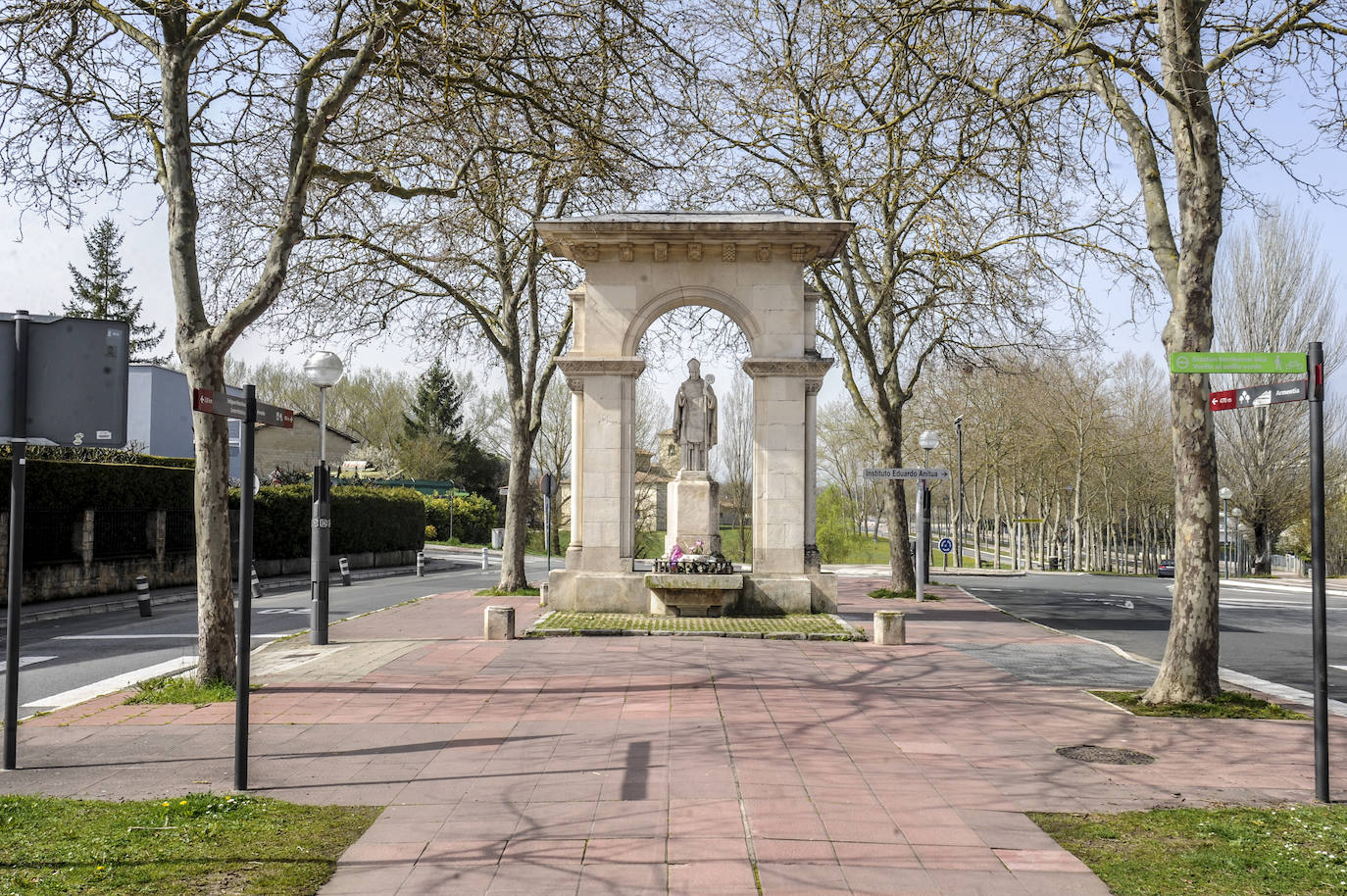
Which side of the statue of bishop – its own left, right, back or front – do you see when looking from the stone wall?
right

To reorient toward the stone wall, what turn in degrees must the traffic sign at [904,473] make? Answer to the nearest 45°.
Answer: approximately 90° to its right

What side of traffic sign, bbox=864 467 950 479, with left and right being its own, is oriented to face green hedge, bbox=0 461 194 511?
right

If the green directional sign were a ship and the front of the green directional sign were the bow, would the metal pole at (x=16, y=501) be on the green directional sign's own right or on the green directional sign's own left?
on the green directional sign's own right

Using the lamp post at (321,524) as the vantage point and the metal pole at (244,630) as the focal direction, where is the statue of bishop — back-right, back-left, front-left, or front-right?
back-left

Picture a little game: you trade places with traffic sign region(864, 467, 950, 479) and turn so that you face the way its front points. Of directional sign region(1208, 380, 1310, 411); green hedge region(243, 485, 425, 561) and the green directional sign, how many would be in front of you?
2

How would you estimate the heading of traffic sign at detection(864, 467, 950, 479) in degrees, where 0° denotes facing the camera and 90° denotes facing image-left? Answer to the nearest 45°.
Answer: approximately 0°

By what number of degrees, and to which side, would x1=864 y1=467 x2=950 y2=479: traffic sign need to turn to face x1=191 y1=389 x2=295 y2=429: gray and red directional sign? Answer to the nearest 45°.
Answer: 0° — it already faces it
